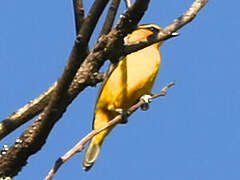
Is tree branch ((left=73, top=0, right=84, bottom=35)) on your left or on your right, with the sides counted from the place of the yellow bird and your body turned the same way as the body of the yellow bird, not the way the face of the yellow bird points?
on your right

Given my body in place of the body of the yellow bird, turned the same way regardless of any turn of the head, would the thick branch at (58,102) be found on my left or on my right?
on my right

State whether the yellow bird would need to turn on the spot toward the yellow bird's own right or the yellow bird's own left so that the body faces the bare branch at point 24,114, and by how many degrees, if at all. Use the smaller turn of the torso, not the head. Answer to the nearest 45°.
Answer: approximately 135° to the yellow bird's own right

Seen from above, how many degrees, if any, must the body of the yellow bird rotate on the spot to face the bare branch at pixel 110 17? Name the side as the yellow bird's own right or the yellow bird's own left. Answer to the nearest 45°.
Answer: approximately 90° to the yellow bird's own right

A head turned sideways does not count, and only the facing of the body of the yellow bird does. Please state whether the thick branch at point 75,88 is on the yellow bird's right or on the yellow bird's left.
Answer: on the yellow bird's right

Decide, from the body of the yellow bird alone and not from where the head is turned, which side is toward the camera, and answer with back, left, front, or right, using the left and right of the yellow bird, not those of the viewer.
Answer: right
